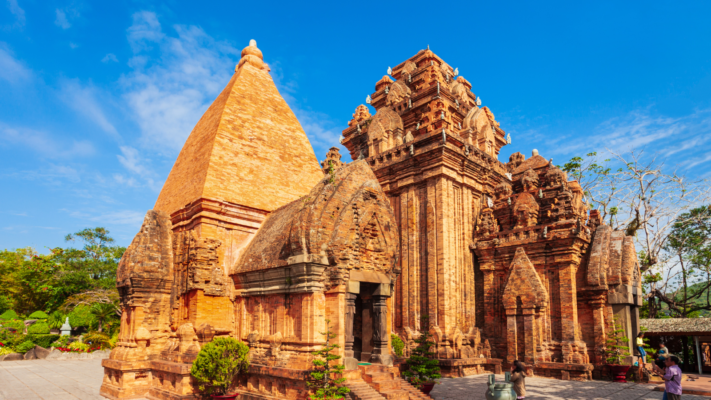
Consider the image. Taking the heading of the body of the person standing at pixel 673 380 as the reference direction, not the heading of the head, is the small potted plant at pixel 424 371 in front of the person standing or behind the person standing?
in front

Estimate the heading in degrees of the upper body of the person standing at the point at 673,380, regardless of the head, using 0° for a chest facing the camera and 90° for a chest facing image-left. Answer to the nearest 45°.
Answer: approximately 90°

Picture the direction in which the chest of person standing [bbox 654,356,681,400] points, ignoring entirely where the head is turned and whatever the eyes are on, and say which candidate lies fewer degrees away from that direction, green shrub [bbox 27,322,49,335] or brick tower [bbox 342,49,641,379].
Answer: the green shrub

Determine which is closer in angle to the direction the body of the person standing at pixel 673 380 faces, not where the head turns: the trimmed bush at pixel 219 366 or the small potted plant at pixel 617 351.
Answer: the trimmed bush

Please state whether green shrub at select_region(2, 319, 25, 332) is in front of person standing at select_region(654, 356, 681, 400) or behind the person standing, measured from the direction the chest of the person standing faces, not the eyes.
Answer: in front
